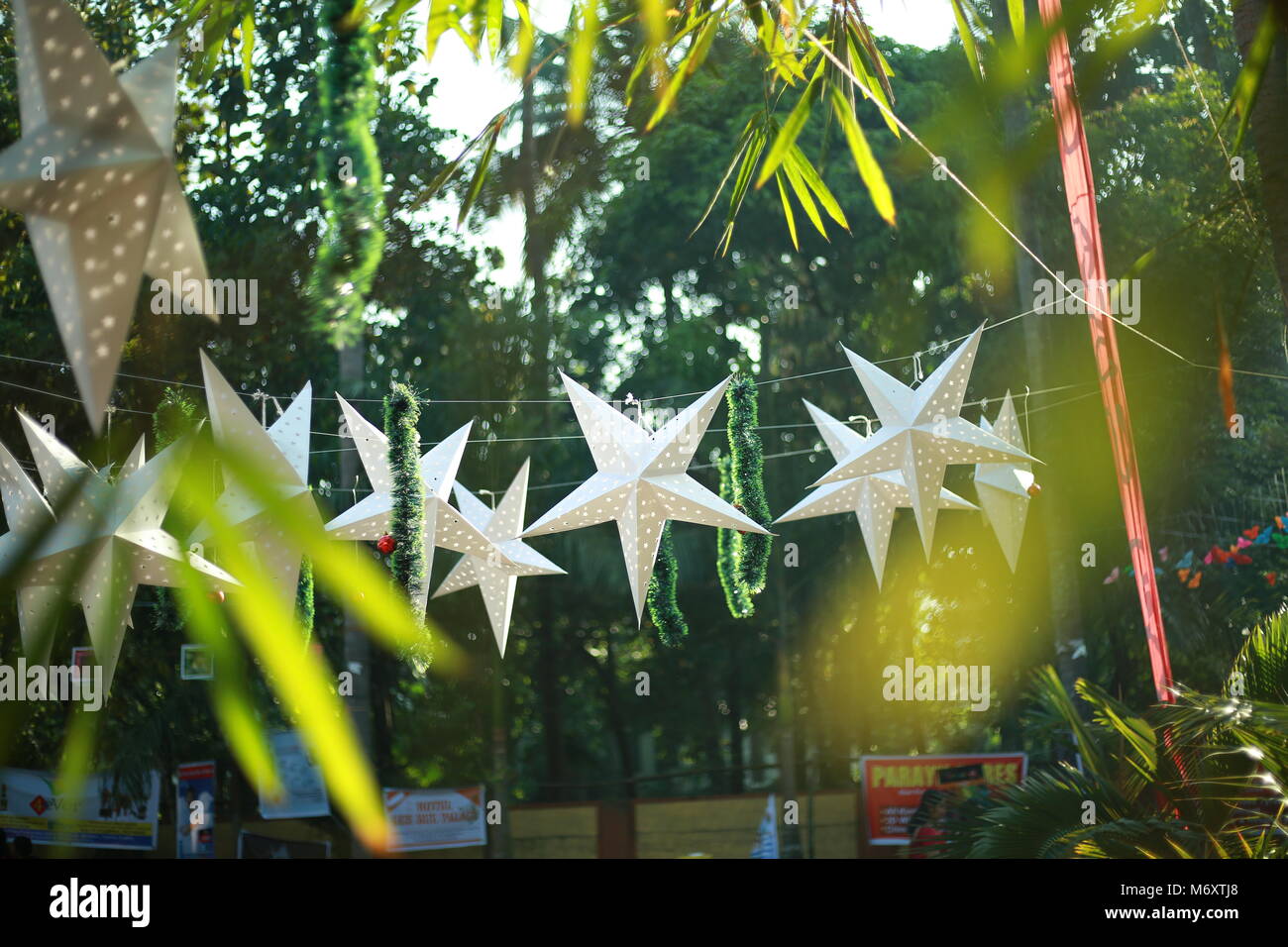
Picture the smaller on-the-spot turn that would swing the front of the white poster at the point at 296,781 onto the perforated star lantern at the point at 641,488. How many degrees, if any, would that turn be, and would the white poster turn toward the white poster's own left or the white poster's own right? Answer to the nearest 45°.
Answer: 0° — it already faces it

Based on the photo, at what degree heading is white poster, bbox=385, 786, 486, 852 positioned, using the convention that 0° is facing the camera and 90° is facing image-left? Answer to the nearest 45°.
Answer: approximately 0°

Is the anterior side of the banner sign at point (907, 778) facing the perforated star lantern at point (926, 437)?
yes

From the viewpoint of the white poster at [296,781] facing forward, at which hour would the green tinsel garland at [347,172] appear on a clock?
The green tinsel garland is roughly at 12 o'clock from the white poster.

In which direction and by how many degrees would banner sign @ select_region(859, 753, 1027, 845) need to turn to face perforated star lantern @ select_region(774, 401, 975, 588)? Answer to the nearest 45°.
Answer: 0° — it already faces it

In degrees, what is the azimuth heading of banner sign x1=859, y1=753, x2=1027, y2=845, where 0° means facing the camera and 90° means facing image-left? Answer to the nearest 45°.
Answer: approximately 0°

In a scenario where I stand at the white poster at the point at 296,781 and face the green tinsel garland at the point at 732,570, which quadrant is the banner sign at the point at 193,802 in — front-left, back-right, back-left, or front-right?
back-right
